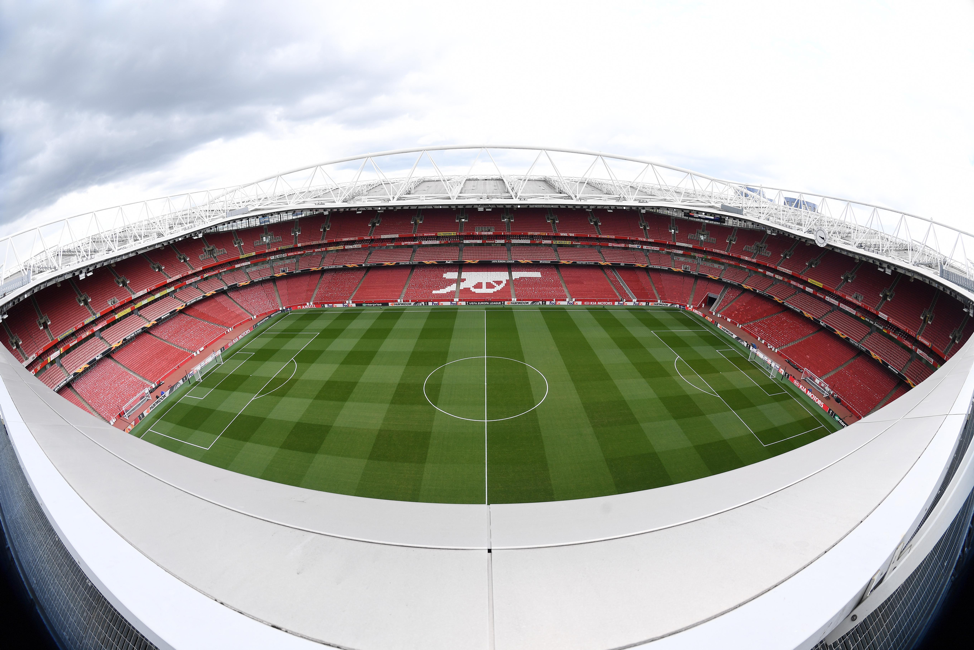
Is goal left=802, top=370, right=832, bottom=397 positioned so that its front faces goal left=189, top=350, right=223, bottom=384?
yes

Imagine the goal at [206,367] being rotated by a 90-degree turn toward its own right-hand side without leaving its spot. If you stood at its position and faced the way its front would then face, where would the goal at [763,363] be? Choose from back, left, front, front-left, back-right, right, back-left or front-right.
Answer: left

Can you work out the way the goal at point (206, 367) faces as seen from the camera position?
facing the viewer and to the right of the viewer

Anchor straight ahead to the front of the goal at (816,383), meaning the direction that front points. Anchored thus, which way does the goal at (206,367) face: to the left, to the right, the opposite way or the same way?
the opposite way

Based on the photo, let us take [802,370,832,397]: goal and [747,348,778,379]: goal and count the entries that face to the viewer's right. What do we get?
0

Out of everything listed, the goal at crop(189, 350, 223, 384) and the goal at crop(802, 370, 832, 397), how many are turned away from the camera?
0

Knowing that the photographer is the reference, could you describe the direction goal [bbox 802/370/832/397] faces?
facing the viewer and to the left of the viewer

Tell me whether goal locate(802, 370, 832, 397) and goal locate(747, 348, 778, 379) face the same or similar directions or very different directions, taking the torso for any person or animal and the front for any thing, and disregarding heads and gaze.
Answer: same or similar directions

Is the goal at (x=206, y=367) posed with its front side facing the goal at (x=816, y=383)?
yes
